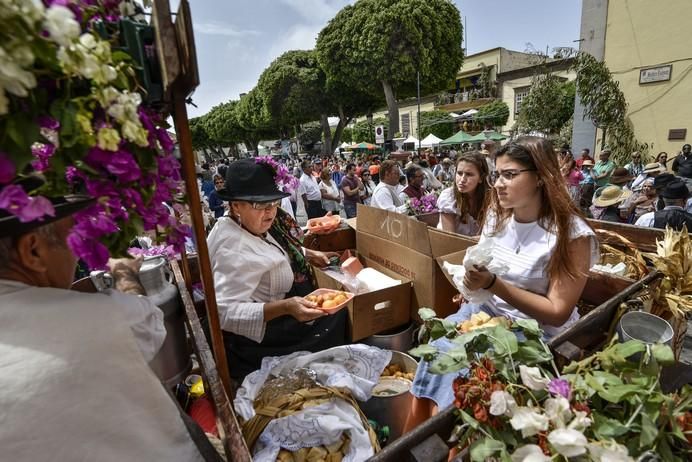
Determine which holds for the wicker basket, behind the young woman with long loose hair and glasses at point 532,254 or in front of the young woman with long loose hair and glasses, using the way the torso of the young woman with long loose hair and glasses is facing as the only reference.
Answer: in front

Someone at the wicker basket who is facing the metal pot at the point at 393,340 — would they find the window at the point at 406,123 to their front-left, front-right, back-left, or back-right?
front-left

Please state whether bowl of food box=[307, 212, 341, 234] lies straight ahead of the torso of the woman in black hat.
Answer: no

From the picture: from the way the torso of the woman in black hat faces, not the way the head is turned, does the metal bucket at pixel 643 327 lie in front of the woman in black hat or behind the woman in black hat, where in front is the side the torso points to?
in front

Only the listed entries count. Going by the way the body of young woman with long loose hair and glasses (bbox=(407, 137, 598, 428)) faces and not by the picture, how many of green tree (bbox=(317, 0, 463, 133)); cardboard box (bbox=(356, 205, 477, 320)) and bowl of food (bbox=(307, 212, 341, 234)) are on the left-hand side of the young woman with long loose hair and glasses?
0

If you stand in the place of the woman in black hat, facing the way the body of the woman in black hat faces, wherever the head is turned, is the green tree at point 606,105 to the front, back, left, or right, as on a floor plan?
left

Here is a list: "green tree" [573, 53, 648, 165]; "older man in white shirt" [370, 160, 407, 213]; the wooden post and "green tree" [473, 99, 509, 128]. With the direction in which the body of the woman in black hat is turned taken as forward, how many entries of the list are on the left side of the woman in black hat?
3

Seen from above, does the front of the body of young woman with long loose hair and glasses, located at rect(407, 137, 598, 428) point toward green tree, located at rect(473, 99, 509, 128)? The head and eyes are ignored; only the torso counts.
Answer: no

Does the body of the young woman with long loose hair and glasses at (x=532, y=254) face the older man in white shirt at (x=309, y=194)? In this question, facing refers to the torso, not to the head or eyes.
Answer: no

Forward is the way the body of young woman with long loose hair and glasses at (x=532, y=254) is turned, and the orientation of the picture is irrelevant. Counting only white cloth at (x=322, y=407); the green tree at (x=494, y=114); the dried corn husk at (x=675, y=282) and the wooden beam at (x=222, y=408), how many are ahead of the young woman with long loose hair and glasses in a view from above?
2

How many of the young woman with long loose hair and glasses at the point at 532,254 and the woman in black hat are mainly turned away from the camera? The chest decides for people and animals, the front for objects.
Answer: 0

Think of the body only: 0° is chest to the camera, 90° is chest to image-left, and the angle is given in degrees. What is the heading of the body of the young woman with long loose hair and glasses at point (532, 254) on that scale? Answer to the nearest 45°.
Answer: approximately 45°

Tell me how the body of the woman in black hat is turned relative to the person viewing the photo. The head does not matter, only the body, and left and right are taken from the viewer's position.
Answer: facing the viewer and to the right of the viewer

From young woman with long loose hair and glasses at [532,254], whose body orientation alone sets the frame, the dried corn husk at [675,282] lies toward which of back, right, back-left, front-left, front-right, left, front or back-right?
back
